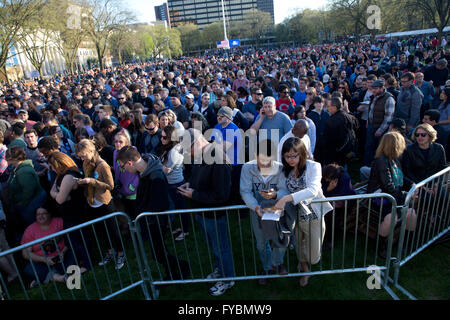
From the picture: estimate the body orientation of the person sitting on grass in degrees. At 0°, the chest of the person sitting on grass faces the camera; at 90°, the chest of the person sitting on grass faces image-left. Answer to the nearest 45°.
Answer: approximately 0°

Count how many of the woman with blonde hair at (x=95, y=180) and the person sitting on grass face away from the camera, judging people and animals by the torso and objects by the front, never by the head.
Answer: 0

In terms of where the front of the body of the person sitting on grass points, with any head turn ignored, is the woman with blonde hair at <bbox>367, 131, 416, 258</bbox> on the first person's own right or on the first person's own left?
on the first person's own left

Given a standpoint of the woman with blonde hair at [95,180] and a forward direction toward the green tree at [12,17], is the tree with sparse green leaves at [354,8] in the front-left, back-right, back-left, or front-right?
front-right

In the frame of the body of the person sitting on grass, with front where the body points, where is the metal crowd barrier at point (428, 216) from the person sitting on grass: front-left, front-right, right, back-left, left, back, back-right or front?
front-left

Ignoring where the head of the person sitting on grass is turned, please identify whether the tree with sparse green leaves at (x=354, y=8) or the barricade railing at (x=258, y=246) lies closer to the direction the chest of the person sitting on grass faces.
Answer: the barricade railing

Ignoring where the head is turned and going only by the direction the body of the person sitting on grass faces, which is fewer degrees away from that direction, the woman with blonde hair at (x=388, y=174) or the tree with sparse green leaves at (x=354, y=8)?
the woman with blonde hair

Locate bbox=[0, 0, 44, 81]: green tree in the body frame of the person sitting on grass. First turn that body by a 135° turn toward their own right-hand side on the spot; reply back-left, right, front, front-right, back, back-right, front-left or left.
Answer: front-right

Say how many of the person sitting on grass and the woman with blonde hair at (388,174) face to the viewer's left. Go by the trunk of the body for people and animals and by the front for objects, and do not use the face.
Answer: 0
